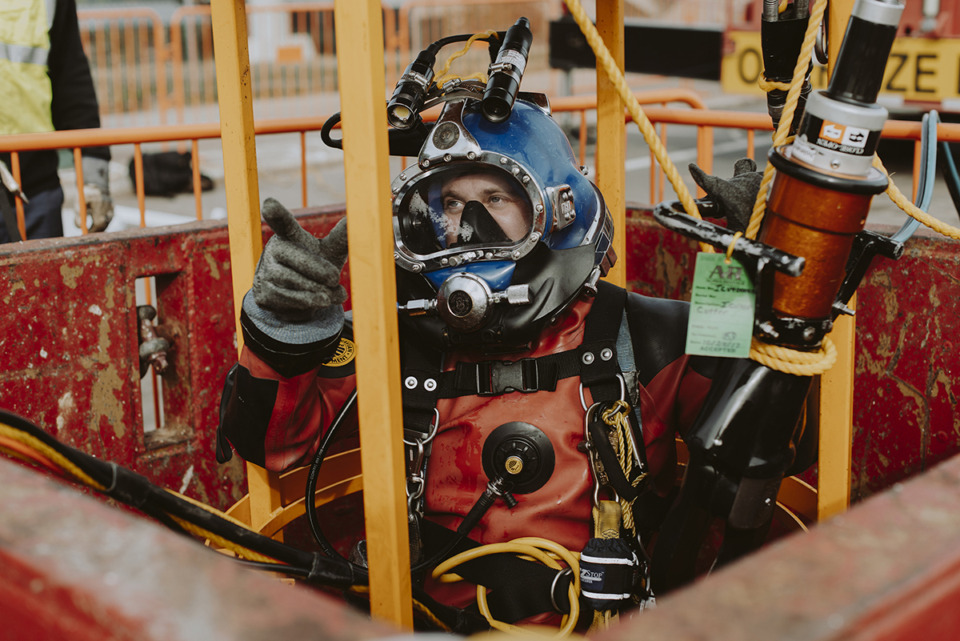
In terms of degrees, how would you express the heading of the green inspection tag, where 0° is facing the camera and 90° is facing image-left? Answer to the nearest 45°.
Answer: approximately 0°

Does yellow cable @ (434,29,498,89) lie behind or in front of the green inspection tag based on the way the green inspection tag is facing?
behind

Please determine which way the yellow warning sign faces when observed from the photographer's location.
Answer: facing the viewer

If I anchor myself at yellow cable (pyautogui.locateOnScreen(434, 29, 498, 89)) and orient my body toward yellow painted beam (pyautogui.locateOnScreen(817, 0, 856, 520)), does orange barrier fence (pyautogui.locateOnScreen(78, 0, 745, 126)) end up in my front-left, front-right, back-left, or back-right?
back-left

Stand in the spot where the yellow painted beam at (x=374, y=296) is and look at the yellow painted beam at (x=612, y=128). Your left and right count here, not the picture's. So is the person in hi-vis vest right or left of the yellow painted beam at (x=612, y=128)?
left

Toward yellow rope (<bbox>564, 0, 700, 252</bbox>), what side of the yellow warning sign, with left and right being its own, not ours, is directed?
front

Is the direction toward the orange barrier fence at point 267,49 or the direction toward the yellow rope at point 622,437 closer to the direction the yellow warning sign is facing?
the yellow rope

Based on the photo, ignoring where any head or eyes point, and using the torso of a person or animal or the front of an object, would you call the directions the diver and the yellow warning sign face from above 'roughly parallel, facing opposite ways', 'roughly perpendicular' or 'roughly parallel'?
roughly parallel

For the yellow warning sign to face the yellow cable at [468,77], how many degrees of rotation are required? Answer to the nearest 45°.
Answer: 0° — it already faces it

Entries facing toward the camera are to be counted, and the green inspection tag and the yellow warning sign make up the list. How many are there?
2

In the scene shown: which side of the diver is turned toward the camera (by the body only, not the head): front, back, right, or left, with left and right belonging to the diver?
front
